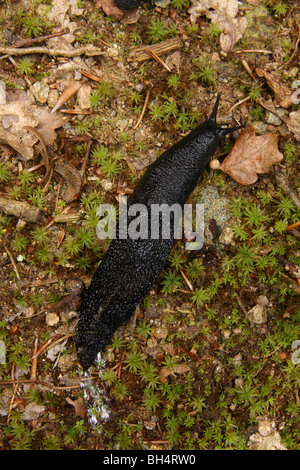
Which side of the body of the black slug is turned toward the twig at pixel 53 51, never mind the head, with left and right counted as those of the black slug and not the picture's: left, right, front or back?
left

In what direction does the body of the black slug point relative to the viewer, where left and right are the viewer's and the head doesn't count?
facing away from the viewer and to the right of the viewer

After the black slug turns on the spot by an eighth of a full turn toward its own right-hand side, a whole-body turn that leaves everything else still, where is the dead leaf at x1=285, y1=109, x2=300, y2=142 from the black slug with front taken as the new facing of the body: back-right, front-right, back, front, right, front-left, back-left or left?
front-left

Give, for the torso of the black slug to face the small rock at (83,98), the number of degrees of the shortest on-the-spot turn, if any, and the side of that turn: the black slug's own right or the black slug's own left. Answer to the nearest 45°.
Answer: approximately 90° to the black slug's own left

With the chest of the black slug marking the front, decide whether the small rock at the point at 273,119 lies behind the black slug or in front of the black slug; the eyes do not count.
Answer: in front

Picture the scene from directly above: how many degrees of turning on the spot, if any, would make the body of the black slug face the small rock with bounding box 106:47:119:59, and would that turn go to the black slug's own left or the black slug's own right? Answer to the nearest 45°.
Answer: approximately 45° to the black slug's own left

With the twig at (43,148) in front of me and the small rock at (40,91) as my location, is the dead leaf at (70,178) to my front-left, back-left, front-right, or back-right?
front-left

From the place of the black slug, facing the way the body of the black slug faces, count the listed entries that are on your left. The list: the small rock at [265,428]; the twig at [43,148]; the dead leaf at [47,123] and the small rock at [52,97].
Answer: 3

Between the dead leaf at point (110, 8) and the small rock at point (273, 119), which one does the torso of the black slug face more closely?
the small rock

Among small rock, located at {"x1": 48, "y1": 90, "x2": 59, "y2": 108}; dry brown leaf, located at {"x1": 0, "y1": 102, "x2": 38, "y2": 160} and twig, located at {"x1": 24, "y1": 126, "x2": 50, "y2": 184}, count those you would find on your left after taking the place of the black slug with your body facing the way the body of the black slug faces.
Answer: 3
